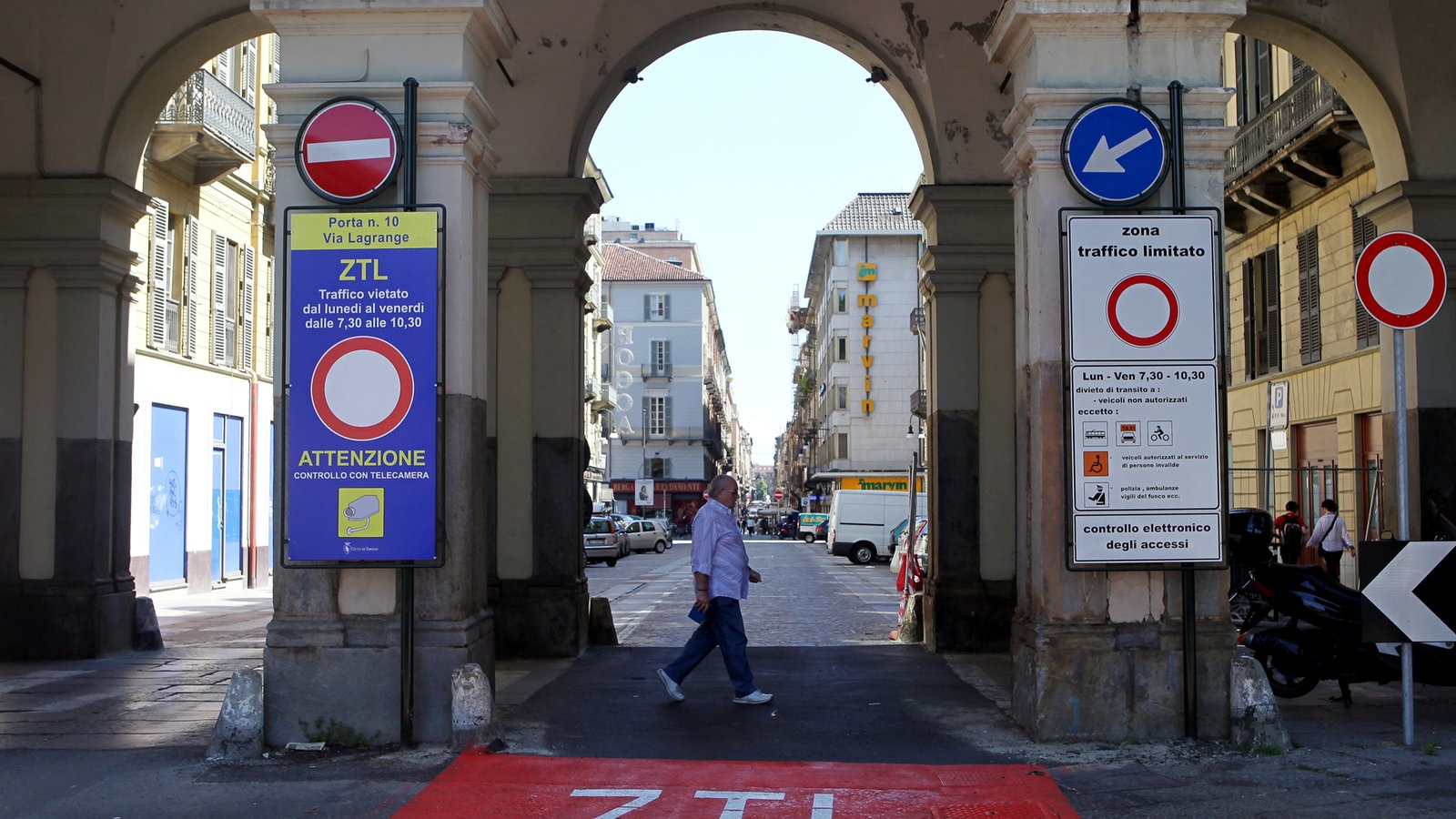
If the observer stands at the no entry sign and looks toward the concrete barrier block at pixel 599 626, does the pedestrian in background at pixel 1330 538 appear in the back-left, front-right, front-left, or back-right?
front-right

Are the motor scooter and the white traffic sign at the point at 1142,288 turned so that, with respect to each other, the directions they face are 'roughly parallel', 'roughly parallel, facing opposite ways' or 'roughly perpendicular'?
roughly perpendicular

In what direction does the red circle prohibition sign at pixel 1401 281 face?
toward the camera

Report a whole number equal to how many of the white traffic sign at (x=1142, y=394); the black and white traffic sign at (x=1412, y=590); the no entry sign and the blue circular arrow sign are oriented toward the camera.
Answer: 4

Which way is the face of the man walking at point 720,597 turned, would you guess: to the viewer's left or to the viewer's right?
to the viewer's right

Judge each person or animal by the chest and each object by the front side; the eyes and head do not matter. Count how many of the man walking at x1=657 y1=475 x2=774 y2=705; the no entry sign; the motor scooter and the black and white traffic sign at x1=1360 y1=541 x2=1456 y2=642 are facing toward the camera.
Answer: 2

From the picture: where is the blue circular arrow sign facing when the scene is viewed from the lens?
facing the viewer

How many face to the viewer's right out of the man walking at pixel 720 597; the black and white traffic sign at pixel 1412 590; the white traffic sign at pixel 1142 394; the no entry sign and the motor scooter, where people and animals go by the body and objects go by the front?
2

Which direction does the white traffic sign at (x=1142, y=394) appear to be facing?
toward the camera

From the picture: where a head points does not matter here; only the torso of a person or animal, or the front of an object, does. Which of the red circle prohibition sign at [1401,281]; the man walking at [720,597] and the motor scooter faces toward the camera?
the red circle prohibition sign

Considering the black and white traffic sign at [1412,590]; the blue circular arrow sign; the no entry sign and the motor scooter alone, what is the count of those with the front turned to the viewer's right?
1

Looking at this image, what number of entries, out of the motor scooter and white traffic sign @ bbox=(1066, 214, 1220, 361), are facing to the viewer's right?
1

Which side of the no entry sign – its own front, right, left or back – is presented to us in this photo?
front
